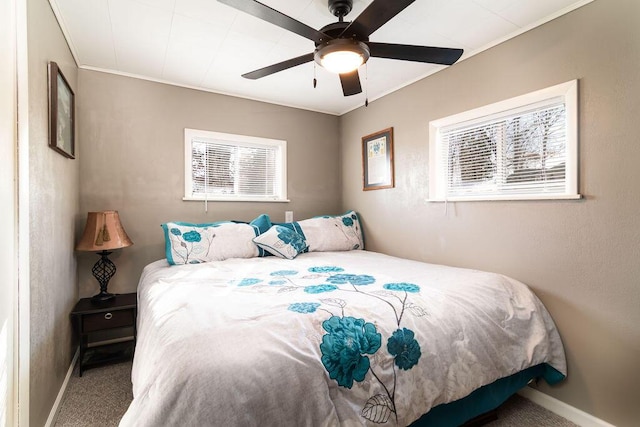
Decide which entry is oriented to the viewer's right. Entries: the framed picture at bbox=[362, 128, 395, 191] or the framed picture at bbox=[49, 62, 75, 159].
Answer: the framed picture at bbox=[49, 62, 75, 159]

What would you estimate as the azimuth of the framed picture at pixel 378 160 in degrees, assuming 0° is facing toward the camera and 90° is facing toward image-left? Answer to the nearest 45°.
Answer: approximately 45°

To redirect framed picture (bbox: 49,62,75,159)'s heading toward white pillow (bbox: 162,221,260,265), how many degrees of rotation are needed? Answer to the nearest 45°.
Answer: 0° — it already faces it

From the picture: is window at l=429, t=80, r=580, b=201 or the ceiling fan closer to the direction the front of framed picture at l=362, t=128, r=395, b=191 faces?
the ceiling fan

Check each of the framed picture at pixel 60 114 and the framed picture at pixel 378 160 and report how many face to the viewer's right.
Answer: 1

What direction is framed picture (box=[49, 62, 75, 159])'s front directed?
to the viewer's right

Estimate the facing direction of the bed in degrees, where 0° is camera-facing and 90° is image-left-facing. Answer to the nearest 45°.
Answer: approximately 315°

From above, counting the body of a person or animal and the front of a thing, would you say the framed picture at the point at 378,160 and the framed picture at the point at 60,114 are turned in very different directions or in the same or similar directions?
very different directions

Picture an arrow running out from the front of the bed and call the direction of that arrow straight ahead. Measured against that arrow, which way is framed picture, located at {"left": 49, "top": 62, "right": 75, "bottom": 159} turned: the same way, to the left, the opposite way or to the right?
to the left
